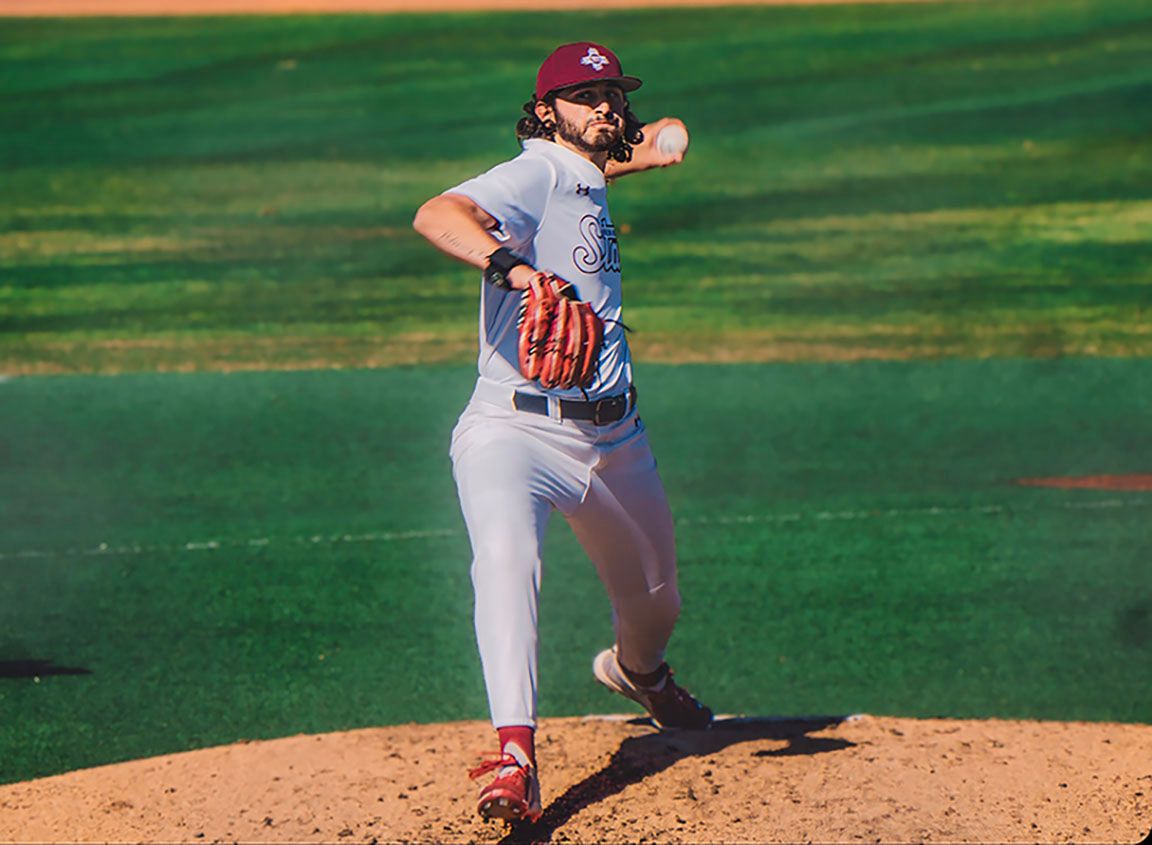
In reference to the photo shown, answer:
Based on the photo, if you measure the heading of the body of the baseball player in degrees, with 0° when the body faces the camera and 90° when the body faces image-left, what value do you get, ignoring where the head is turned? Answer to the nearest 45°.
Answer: approximately 315°
